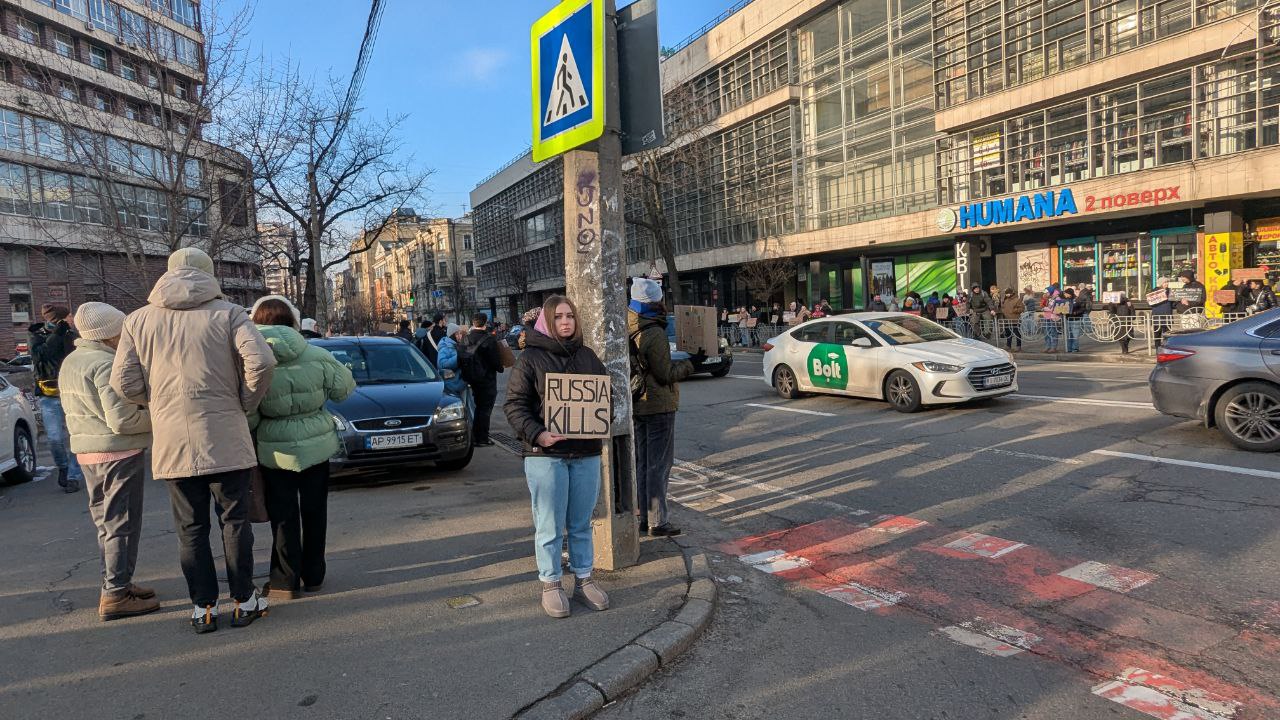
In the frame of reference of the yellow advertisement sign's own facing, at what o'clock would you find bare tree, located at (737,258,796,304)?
The bare tree is roughly at 2 o'clock from the yellow advertisement sign.

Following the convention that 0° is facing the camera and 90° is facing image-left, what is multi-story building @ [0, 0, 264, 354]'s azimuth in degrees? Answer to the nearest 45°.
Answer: approximately 315°

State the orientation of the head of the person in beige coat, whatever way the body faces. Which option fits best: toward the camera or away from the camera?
away from the camera

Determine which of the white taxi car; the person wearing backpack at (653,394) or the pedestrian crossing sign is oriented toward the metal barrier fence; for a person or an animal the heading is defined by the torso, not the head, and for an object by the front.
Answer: the person wearing backpack

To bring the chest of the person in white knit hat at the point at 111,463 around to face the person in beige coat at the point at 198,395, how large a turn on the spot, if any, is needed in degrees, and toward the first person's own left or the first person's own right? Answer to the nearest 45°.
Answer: approximately 90° to the first person's own right

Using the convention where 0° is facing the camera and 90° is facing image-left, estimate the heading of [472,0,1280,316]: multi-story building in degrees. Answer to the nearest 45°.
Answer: approximately 45°

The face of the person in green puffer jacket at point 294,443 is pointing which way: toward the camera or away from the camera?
away from the camera

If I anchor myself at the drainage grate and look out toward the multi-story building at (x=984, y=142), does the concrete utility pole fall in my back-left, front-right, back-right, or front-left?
back-right

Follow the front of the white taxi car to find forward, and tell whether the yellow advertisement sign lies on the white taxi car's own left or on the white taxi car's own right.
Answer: on the white taxi car's own left

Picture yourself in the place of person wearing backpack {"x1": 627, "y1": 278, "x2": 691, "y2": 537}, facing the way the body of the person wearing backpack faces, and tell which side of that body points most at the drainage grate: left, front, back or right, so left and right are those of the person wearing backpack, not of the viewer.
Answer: left
